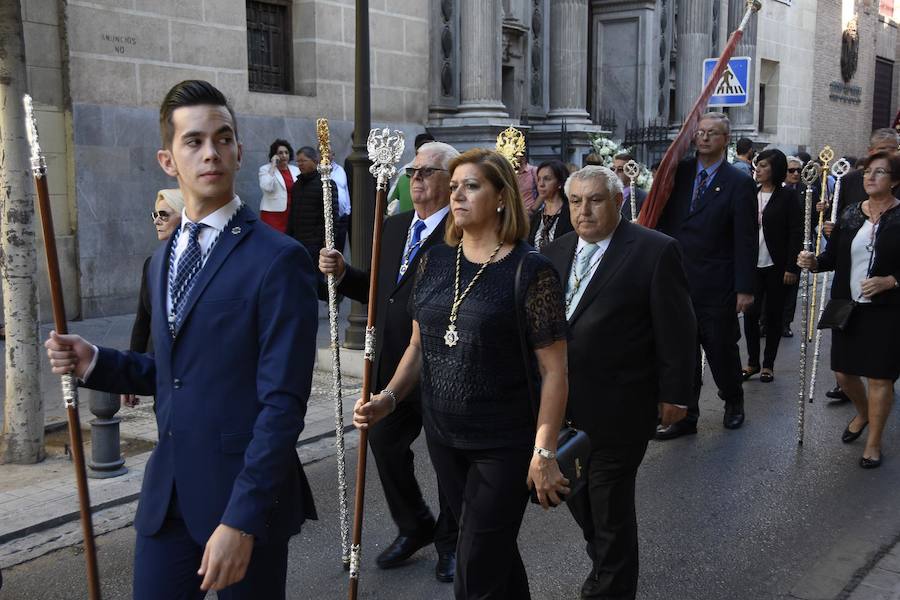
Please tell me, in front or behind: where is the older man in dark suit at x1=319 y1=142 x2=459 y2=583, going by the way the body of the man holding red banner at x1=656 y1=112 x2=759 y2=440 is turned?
in front

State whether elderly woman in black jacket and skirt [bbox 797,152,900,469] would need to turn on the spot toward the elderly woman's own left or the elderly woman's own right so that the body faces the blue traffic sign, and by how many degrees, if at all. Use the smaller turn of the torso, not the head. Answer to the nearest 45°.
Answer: approximately 135° to the elderly woman's own right

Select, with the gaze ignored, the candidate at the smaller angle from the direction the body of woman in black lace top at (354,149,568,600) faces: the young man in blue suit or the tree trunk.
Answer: the young man in blue suit

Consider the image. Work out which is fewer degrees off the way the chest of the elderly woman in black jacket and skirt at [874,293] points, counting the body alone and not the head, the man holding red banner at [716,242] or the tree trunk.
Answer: the tree trunk

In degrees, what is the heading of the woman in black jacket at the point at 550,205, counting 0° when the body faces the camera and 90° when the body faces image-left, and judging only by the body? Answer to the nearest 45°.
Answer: approximately 45°

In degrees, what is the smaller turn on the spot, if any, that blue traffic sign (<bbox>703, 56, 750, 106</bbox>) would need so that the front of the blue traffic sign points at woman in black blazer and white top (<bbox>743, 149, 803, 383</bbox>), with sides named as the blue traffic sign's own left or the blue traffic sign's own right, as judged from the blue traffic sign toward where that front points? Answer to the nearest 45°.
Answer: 0° — it already faces them

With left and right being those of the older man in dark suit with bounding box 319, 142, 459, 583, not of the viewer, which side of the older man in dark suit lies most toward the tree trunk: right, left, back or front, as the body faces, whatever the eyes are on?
right

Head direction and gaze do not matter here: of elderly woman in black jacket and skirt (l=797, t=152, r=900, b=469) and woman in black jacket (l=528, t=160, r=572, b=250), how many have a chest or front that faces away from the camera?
0

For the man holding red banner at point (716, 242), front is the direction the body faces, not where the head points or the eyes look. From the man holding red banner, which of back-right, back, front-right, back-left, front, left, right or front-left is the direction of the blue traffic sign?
back-right

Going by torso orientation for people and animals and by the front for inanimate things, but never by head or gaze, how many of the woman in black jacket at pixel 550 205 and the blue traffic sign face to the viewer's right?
0

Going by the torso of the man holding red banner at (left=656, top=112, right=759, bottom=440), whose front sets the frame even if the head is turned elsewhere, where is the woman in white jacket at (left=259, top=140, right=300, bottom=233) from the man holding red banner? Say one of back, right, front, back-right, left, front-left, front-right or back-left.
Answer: right

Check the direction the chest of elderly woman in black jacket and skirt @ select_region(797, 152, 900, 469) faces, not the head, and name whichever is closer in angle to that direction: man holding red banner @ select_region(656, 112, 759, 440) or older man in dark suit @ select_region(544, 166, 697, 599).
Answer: the older man in dark suit

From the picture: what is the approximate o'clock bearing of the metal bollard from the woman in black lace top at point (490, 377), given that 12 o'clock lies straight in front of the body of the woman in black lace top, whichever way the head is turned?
The metal bollard is roughly at 3 o'clock from the woman in black lace top.

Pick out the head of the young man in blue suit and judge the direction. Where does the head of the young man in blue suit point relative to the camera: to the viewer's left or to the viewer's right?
to the viewer's right

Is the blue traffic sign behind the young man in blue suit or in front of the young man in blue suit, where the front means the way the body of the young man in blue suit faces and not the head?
behind
